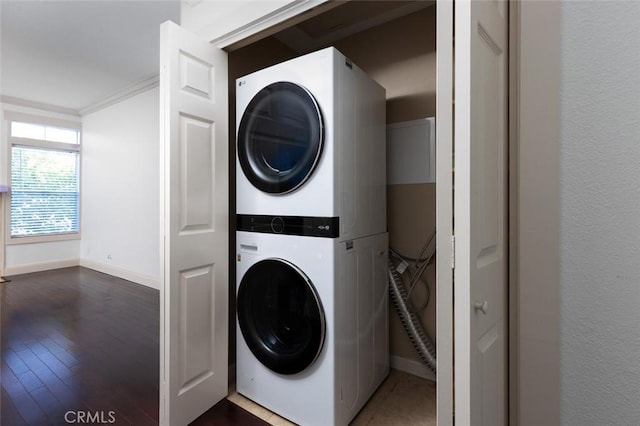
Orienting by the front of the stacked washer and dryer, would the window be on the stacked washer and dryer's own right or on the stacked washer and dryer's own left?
on the stacked washer and dryer's own right

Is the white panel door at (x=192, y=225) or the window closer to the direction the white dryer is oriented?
the white panel door

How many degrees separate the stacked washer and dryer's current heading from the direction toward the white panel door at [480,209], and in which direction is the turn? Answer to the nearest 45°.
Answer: approximately 90° to its left

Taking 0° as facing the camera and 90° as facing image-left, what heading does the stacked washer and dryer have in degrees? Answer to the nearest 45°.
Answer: approximately 45°

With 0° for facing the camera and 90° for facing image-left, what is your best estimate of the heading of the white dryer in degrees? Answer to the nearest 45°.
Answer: approximately 45°

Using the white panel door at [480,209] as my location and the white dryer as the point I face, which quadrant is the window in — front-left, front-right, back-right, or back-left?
front-left

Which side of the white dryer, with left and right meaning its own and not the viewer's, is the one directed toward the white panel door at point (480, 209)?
left

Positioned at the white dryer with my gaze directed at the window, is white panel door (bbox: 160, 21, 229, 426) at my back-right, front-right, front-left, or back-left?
front-left

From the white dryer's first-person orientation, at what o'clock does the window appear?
The window is roughly at 3 o'clock from the white dryer.
